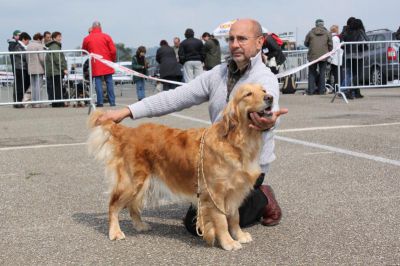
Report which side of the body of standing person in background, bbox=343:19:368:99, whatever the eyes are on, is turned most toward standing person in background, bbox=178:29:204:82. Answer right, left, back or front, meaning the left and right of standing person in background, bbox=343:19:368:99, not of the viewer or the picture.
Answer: left

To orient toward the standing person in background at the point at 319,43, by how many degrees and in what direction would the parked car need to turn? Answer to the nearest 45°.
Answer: approximately 90° to its left

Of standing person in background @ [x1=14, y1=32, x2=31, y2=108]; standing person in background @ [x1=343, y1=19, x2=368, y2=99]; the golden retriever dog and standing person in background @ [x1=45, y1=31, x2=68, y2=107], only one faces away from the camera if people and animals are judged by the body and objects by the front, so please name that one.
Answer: standing person in background @ [x1=343, y1=19, x2=368, y2=99]

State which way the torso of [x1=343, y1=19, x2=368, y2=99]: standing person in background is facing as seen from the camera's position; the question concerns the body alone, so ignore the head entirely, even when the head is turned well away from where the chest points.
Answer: away from the camera

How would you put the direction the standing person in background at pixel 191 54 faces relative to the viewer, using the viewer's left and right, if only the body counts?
facing away from the viewer
